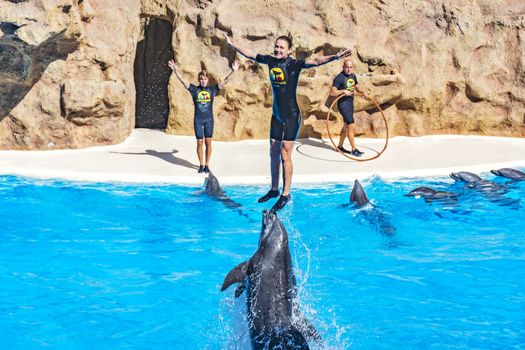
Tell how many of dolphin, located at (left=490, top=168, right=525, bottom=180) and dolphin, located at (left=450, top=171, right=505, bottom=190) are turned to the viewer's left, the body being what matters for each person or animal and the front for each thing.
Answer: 2

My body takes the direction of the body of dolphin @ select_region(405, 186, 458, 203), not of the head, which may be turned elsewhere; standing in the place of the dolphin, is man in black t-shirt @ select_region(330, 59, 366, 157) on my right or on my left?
on my right

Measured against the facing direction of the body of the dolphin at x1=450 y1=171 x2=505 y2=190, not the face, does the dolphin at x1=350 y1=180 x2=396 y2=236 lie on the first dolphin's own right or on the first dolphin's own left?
on the first dolphin's own left

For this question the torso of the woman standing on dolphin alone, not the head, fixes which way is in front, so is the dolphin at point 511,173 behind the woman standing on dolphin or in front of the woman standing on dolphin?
behind

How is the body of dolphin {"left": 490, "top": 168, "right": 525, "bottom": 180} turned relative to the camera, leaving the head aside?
to the viewer's left

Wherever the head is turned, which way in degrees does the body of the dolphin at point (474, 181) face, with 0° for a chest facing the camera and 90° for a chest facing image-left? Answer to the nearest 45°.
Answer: approximately 90°
